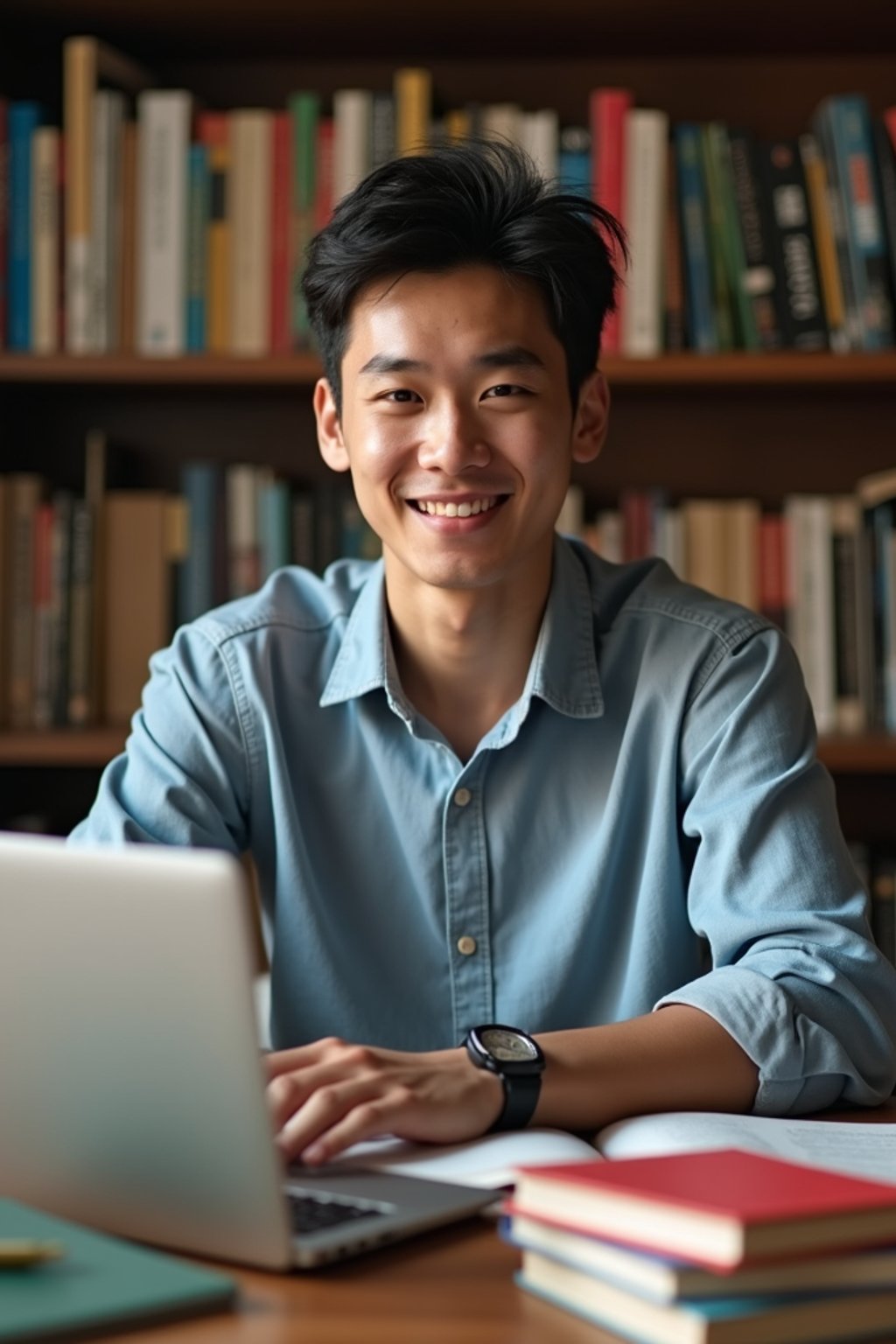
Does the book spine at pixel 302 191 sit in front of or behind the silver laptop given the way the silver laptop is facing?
in front

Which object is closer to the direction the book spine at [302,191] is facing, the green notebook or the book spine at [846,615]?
the green notebook

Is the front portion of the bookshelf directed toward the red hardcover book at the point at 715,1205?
yes

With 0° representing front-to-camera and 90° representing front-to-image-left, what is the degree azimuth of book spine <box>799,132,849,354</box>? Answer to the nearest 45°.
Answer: approximately 0°

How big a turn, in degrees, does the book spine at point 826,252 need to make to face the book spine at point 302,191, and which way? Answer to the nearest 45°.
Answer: approximately 90° to its right
